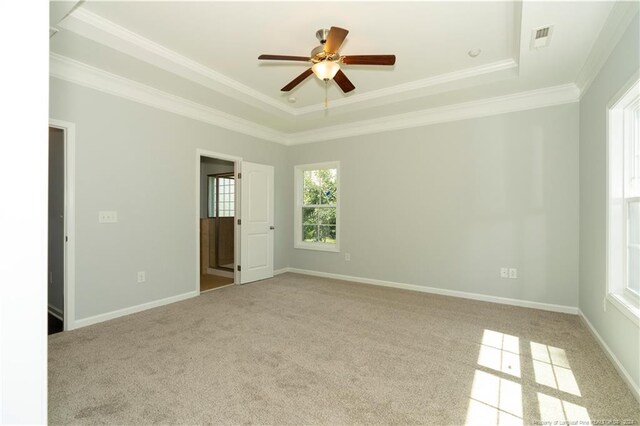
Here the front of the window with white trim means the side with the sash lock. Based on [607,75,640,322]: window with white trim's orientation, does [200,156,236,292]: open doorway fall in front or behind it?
in front

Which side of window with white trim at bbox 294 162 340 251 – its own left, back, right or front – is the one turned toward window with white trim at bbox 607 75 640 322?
left

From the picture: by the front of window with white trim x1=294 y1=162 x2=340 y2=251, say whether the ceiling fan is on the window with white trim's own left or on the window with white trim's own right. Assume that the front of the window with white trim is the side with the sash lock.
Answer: on the window with white trim's own left

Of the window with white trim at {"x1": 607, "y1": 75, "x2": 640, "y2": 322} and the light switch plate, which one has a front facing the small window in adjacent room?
the window with white trim

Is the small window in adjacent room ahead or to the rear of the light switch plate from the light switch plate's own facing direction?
to the rear

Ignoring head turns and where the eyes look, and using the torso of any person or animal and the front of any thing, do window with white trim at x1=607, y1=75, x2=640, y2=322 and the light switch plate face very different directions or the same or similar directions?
very different directions

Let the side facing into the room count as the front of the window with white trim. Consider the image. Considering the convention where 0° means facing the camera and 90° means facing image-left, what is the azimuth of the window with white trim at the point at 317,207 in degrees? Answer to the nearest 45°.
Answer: approximately 45°

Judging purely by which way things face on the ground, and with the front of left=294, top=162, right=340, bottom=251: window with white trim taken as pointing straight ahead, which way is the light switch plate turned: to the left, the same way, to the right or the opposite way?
to the left

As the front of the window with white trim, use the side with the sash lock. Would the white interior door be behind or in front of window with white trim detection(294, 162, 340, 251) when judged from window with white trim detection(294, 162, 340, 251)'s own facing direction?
in front

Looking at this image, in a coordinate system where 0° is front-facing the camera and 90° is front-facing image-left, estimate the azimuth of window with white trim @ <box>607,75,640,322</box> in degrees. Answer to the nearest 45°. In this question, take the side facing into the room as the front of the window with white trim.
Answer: approximately 90°
